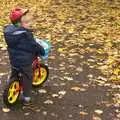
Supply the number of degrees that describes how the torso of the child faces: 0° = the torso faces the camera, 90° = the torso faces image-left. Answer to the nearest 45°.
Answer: approximately 225°

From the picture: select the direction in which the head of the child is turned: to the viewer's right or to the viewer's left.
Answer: to the viewer's right
